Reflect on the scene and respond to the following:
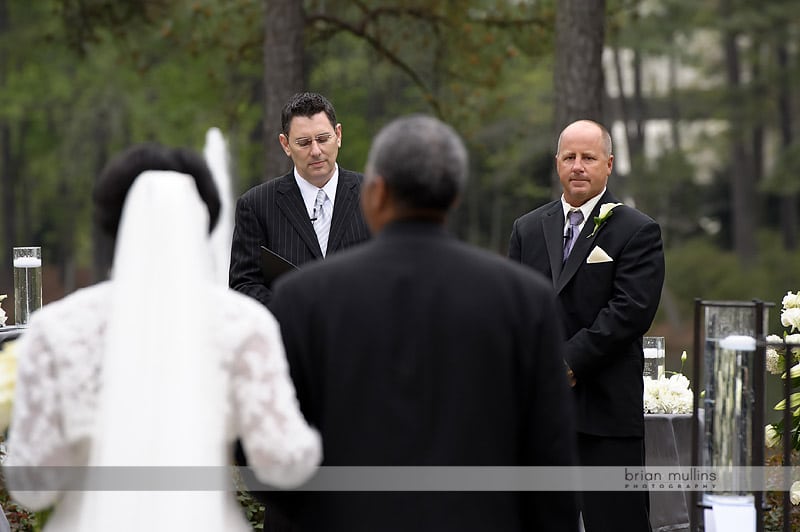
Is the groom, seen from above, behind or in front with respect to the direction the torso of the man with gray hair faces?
in front

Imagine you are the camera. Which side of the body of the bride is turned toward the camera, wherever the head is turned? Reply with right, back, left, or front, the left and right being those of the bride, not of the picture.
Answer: back

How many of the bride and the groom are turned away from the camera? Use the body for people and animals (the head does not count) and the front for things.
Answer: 1

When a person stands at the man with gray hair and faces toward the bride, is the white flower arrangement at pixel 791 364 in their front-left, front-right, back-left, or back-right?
back-right

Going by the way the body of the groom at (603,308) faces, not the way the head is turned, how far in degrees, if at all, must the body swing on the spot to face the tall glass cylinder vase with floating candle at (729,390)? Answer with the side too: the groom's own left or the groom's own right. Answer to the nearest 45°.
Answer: approximately 90° to the groom's own left

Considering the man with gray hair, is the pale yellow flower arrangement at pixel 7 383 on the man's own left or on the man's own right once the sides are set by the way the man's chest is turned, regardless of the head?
on the man's own left

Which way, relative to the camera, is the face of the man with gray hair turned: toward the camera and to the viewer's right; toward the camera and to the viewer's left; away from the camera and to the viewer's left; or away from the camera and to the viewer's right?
away from the camera and to the viewer's left

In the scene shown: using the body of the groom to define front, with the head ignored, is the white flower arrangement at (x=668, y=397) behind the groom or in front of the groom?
behind

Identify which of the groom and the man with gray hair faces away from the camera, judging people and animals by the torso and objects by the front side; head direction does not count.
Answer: the man with gray hair

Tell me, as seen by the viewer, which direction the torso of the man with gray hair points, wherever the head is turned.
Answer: away from the camera

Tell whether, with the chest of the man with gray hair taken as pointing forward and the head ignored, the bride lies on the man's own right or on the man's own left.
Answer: on the man's own left

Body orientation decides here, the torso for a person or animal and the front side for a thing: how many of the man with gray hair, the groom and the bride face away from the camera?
2
